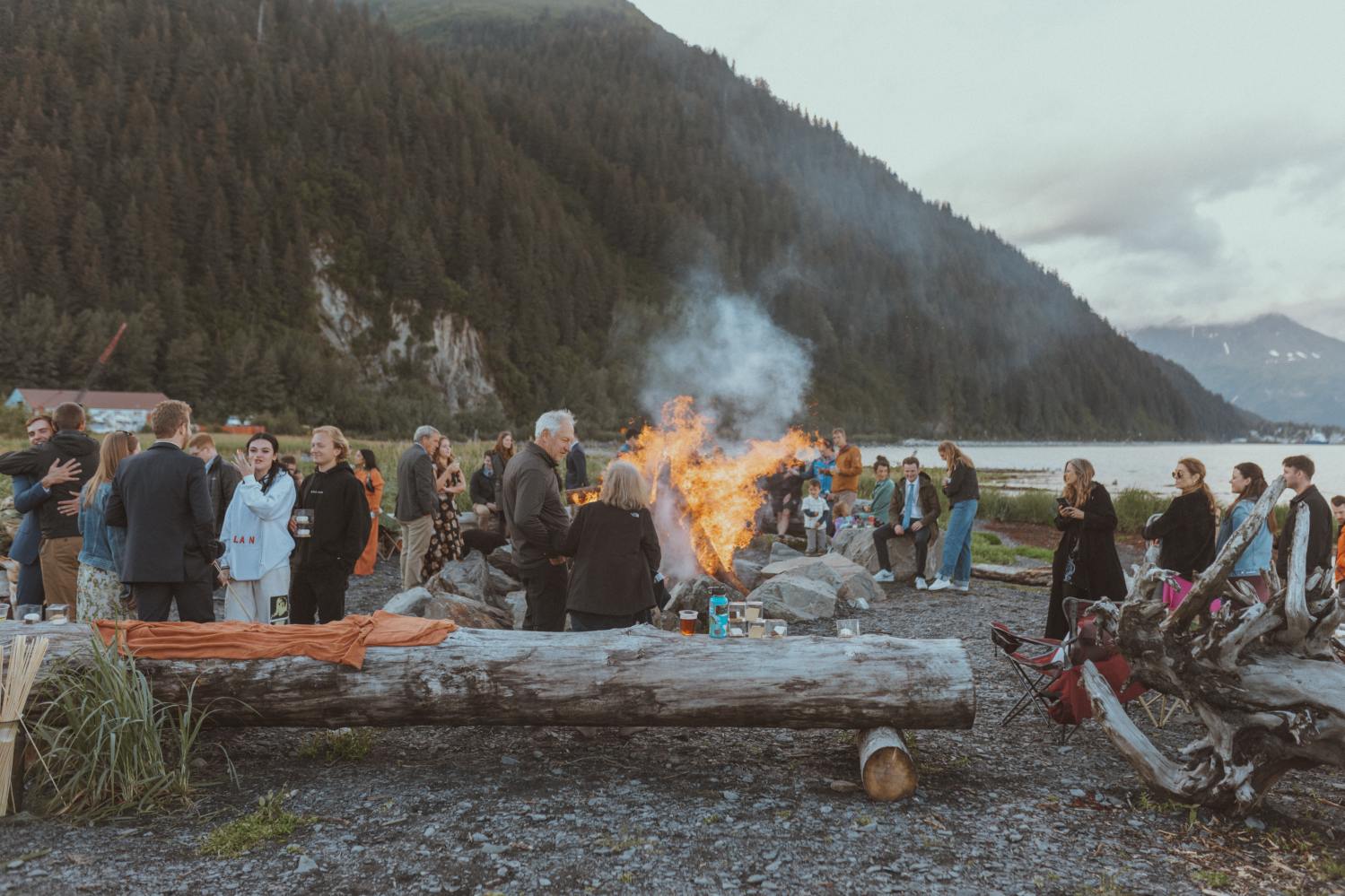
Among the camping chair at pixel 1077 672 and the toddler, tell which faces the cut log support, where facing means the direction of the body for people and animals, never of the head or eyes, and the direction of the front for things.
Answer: the toddler

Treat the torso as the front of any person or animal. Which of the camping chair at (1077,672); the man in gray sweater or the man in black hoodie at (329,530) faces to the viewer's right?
the man in gray sweater

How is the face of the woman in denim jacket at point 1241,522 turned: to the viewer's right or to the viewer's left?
to the viewer's left

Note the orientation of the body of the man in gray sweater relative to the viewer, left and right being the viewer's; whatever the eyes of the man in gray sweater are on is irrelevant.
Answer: facing to the right of the viewer

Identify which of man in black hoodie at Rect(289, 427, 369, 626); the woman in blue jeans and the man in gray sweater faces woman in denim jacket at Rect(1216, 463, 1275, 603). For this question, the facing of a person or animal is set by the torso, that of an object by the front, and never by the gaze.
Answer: the man in gray sweater

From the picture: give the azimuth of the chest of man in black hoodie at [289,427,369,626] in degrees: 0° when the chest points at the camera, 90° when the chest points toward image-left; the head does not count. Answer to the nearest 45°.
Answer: approximately 45°

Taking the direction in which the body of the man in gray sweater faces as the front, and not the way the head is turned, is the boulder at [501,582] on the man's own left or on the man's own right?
on the man's own left

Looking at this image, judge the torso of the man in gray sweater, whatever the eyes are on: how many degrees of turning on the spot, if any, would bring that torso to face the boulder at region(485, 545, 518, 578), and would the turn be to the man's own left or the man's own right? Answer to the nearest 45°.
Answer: approximately 90° to the man's own left

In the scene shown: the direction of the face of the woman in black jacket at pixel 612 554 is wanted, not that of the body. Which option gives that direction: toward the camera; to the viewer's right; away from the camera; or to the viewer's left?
away from the camera

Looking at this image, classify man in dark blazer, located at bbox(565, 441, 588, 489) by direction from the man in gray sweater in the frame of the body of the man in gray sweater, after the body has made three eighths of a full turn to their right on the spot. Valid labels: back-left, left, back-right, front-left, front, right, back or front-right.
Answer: back-right

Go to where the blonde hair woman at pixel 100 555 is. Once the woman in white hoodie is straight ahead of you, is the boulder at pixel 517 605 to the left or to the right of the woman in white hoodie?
left

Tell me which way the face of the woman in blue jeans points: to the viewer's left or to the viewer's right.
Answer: to the viewer's left

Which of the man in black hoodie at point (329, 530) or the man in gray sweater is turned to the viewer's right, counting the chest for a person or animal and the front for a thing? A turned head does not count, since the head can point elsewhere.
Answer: the man in gray sweater
